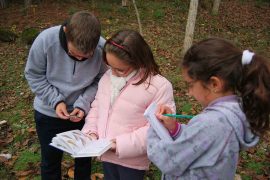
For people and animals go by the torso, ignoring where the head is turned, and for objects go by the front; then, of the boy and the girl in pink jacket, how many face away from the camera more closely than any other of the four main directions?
0

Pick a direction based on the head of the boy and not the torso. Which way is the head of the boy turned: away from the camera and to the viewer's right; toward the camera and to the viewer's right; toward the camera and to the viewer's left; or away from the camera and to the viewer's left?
toward the camera and to the viewer's right

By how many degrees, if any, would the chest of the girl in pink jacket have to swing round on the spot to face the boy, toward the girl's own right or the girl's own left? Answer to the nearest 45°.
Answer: approximately 90° to the girl's own right

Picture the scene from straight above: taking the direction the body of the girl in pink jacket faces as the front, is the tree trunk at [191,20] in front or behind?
behind

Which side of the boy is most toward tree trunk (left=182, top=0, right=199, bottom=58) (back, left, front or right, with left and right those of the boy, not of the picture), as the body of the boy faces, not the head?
left

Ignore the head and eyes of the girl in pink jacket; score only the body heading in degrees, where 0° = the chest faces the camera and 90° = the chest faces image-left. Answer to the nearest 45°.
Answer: approximately 45°

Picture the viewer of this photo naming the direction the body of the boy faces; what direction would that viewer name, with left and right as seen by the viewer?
facing the viewer and to the right of the viewer

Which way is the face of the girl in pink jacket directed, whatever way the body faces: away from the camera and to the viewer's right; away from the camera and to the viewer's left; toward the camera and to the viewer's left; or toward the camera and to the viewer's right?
toward the camera and to the viewer's left

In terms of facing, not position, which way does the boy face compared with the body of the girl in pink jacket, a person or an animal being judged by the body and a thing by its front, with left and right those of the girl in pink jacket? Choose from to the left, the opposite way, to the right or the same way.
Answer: to the left

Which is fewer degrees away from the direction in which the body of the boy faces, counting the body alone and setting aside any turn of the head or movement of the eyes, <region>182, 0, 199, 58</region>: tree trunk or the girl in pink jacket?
the girl in pink jacket

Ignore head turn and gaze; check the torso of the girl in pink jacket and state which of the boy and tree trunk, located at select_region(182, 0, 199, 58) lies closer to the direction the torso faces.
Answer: the boy
